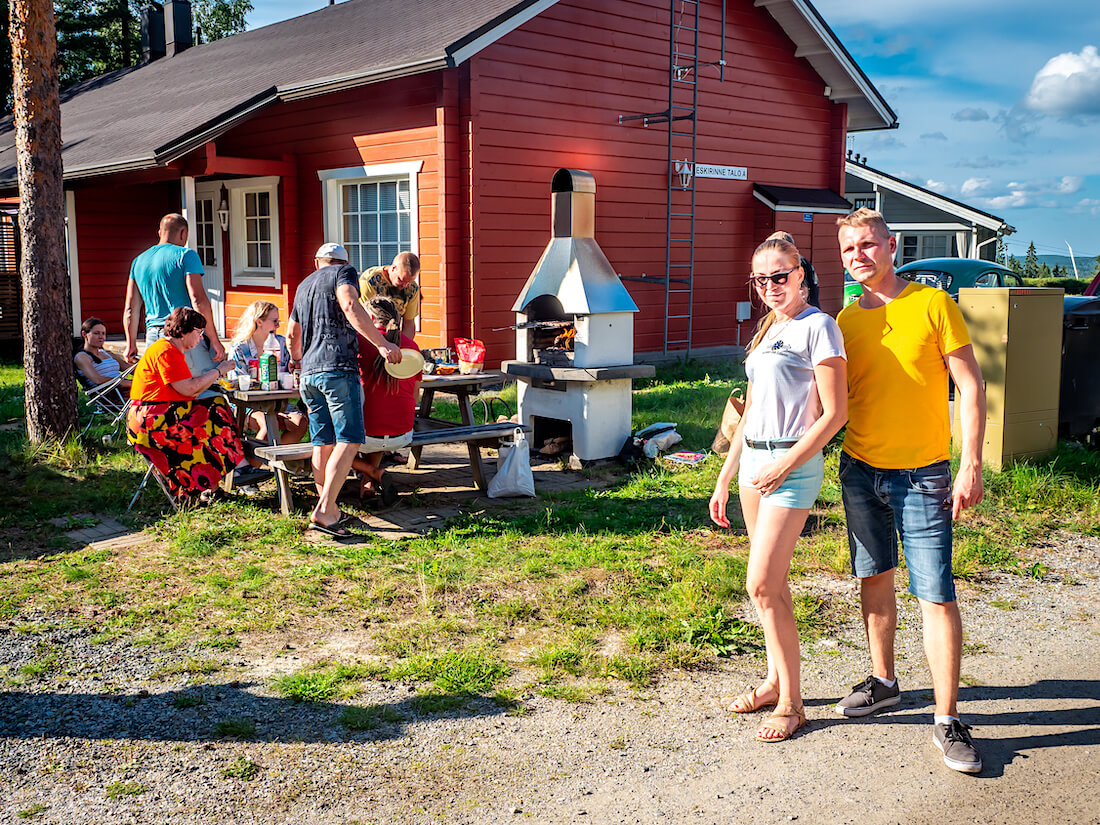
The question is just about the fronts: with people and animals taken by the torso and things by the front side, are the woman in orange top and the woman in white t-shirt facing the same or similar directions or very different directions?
very different directions

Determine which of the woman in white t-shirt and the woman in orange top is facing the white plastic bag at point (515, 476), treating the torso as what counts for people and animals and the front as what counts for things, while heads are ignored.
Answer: the woman in orange top

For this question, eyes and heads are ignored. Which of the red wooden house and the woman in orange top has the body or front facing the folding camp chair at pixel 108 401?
the red wooden house

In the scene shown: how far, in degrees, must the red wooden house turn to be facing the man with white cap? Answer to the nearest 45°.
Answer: approximately 45° to its left

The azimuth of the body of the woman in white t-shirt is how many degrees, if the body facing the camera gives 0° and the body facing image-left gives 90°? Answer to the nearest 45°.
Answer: approximately 45°

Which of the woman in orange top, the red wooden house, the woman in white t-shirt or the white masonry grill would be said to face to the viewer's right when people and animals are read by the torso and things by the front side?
the woman in orange top

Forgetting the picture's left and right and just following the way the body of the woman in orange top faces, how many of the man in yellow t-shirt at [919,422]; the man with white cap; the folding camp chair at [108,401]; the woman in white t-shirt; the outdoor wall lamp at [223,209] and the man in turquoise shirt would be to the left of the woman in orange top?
3

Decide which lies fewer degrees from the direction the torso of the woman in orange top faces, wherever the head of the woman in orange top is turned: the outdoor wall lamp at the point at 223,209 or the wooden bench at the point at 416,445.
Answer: the wooden bench

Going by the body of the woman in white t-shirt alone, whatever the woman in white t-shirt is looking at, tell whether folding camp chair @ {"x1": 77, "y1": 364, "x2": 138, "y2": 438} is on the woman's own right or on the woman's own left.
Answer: on the woman's own right

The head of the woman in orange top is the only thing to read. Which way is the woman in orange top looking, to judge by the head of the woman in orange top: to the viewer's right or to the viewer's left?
to the viewer's right

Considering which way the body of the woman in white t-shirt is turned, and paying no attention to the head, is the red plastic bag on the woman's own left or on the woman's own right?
on the woman's own right

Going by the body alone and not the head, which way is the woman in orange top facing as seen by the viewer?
to the viewer's right
